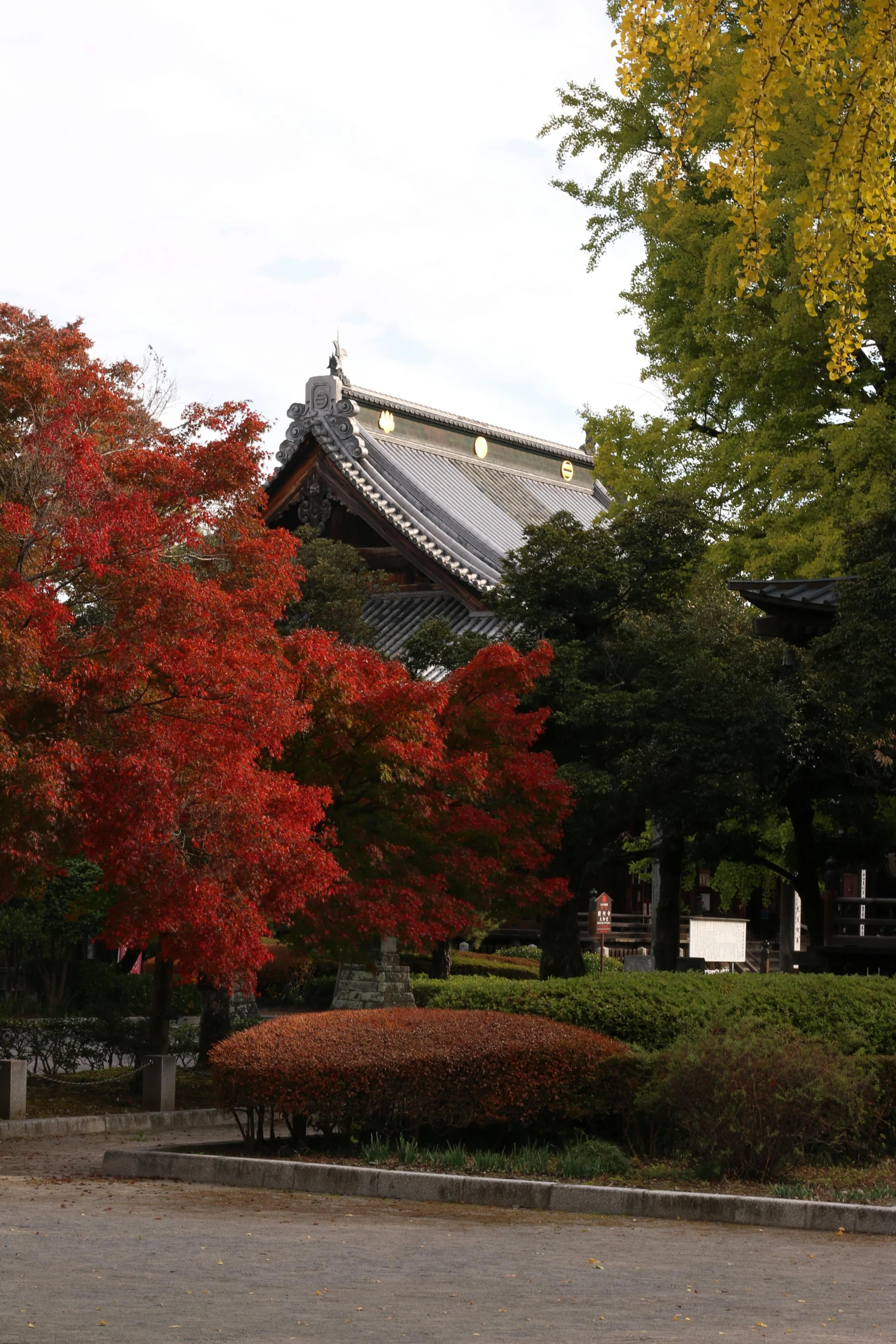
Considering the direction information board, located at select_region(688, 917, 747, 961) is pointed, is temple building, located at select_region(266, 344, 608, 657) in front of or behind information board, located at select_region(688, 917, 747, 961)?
behind

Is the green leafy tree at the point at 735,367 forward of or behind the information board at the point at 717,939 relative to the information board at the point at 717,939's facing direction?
behind

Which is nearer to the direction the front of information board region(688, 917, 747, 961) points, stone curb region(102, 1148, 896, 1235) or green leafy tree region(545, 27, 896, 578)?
the stone curb

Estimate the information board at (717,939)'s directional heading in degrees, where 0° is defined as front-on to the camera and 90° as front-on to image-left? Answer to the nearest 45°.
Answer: approximately 0°

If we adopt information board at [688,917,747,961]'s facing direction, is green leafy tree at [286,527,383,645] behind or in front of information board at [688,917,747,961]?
behind

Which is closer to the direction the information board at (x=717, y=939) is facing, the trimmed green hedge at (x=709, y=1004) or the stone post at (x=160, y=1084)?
the trimmed green hedge
